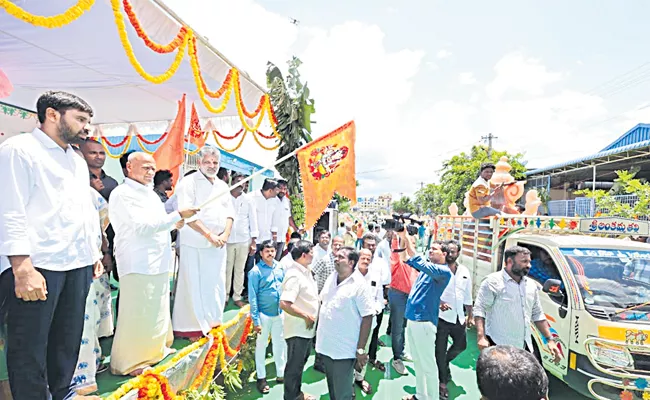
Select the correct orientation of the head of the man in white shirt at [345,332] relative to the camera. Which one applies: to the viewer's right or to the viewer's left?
to the viewer's left

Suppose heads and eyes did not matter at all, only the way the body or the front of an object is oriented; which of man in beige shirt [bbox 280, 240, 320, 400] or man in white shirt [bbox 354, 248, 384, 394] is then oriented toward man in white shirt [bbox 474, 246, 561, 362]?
the man in beige shirt

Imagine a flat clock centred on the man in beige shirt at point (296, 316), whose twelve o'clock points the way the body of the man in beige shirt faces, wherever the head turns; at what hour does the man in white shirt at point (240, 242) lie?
The man in white shirt is roughly at 8 o'clock from the man in beige shirt.

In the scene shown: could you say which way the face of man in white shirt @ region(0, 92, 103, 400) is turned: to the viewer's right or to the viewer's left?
to the viewer's right

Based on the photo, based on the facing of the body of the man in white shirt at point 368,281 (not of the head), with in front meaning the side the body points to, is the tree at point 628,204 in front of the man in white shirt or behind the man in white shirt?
behind

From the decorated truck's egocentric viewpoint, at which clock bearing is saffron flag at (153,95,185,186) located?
The saffron flag is roughly at 4 o'clock from the decorated truck.

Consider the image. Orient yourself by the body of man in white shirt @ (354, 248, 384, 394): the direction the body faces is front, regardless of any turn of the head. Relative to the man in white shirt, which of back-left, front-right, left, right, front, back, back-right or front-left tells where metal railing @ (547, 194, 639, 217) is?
back

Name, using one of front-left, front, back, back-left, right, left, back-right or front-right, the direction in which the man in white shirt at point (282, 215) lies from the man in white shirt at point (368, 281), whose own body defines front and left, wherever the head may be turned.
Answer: right

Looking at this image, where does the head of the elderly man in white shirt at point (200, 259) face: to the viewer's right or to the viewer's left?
to the viewer's right
